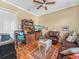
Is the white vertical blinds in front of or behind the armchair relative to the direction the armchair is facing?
in front

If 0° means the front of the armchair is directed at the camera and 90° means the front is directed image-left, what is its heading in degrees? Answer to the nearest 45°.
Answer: approximately 45°
